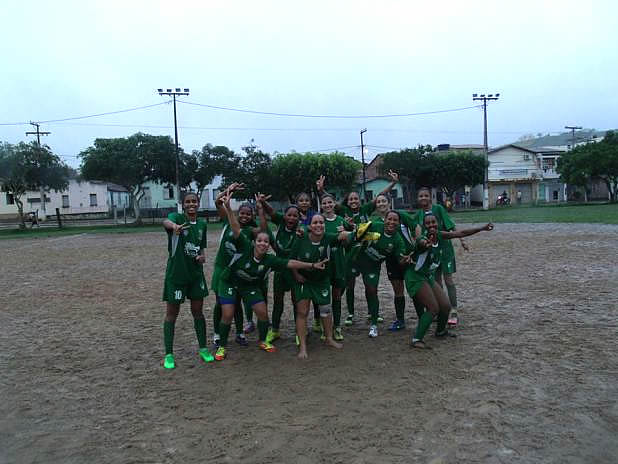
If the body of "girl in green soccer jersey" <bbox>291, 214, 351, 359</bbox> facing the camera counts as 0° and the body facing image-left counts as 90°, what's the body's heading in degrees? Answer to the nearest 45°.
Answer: approximately 0°

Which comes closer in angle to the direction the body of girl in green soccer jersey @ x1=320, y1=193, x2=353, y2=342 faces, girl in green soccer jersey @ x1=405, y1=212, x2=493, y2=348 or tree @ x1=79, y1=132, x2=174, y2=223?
the girl in green soccer jersey

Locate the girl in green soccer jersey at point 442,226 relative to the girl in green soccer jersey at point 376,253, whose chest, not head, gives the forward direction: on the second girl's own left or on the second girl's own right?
on the second girl's own left

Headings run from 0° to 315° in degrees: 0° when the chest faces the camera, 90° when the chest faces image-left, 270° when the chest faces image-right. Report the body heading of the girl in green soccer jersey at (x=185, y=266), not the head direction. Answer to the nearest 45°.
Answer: approximately 0°

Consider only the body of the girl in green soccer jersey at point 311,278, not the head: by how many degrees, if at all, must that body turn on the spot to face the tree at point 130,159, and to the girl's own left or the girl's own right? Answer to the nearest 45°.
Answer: approximately 135° to the girl's own right

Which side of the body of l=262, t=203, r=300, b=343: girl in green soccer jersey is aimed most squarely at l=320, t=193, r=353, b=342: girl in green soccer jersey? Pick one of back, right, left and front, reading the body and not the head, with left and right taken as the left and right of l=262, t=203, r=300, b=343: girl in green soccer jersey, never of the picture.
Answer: left

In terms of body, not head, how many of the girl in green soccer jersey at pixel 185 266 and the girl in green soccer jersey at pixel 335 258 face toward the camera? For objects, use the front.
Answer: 2

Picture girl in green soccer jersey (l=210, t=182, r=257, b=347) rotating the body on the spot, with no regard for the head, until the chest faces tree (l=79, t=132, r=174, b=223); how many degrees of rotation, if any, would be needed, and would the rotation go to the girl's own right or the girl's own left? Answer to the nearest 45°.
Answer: approximately 180°

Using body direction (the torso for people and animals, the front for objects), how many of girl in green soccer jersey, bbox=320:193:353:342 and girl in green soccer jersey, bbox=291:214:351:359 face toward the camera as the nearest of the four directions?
2
